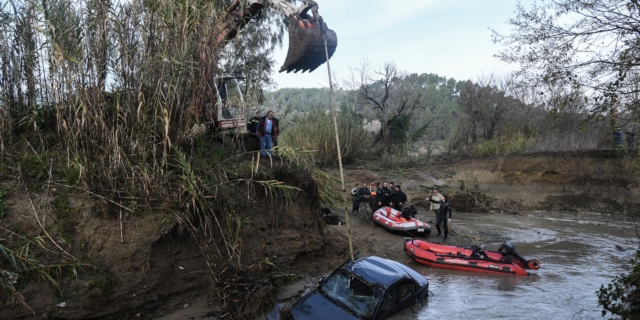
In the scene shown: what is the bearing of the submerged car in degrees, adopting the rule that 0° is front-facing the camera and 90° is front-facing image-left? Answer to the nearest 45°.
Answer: approximately 45°

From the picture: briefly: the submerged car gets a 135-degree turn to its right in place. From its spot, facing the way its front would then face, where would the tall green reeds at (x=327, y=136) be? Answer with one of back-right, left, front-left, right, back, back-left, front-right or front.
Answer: front

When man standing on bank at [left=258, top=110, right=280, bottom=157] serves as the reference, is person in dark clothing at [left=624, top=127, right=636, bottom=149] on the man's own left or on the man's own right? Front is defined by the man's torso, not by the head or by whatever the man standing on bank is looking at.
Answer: on the man's own left

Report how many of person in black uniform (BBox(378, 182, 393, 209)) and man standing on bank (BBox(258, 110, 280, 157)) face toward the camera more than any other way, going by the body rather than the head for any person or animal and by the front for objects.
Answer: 2

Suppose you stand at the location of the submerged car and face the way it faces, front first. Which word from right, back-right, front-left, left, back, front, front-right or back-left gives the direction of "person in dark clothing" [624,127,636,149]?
back

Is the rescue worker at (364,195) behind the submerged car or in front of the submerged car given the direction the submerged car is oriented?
behind

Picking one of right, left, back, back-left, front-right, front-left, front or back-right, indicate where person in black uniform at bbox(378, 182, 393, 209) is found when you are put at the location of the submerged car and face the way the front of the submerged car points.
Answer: back-right
